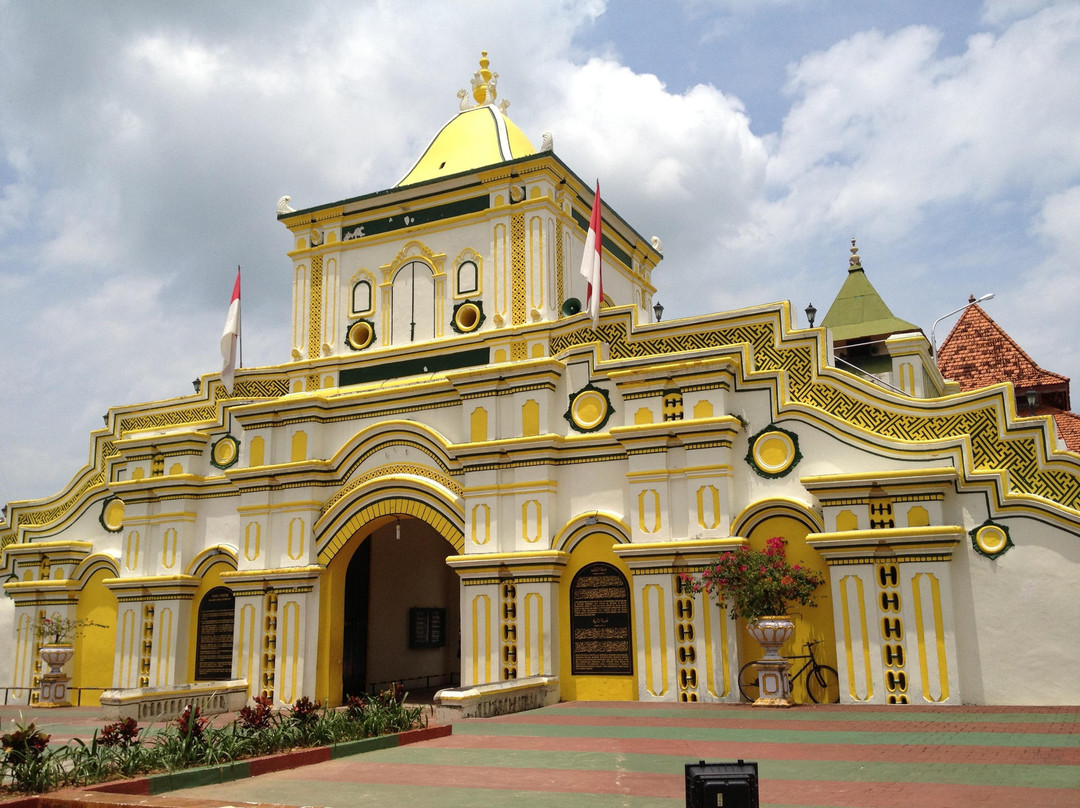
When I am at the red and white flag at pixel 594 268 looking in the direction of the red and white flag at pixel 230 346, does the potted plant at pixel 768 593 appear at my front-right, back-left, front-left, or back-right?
back-left

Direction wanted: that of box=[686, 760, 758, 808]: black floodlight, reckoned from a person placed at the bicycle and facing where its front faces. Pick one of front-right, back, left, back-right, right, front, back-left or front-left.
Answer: right

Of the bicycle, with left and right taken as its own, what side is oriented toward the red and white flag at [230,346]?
back

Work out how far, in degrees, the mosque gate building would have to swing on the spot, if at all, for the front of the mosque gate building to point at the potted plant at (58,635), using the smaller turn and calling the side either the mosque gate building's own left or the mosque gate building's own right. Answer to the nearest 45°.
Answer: approximately 45° to the mosque gate building's own right

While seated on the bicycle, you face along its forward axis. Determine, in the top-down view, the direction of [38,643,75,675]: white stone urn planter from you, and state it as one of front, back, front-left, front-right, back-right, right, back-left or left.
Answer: back

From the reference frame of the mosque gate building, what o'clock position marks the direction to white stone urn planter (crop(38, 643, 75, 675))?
The white stone urn planter is roughly at 2 o'clock from the mosque gate building.

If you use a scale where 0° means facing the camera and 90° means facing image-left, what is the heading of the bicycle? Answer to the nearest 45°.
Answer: approximately 270°

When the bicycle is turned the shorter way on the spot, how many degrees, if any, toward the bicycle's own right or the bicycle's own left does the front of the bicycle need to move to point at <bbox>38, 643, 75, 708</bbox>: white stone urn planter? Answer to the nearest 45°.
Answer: approximately 180°

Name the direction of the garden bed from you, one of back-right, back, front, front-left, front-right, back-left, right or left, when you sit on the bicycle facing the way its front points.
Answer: back-right

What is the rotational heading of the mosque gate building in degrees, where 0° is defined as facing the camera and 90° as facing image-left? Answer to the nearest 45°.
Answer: approximately 45°

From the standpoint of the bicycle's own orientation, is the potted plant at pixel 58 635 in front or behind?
behind
